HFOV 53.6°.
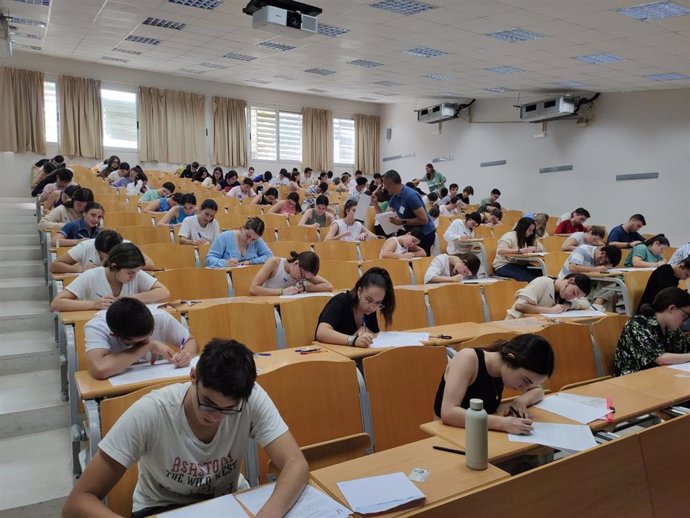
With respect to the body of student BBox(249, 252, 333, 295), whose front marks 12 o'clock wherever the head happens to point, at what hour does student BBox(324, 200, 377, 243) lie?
student BBox(324, 200, 377, 243) is roughly at 8 o'clock from student BBox(249, 252, 333, 295).

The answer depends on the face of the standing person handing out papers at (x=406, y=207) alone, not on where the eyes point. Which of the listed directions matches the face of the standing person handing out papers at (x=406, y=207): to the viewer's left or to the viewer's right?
to the viewer's left

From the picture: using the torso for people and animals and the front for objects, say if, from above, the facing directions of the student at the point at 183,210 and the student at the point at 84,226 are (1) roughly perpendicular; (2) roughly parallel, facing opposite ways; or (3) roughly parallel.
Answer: roughly parallel

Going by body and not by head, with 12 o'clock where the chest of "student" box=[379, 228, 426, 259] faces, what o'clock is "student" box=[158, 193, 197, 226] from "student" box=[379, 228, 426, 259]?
"student" box=[158, 193, 197, 226] is roughly at 5 o'clock from "student" box=[379, 228, 426, 259].

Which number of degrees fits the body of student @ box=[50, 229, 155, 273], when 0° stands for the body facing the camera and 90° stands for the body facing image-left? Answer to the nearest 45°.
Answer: approximately 315°

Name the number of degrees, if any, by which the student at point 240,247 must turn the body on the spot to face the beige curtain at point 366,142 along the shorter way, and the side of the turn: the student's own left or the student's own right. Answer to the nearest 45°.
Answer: approximately 180°

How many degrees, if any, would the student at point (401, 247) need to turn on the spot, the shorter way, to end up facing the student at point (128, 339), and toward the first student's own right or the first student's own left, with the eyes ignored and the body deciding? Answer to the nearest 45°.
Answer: approximately 45° to the first student's own right

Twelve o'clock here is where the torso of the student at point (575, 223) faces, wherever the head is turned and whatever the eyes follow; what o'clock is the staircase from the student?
The staircase is roughly at 2 o'clock from the student.

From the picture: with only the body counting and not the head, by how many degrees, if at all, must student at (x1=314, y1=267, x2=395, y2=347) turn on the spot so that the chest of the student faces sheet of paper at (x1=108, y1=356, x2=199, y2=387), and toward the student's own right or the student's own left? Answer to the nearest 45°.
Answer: approximately 90° to the student's own right

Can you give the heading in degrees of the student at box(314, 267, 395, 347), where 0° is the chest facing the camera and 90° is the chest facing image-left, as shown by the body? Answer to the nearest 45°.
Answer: approximately 315°

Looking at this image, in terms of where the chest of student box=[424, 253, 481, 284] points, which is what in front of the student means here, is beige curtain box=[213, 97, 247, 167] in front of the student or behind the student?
behind

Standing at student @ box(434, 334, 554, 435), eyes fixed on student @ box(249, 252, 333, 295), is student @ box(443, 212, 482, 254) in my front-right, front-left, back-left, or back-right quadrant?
front-right

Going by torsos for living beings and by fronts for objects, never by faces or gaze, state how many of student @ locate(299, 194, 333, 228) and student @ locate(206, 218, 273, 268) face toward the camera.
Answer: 2
